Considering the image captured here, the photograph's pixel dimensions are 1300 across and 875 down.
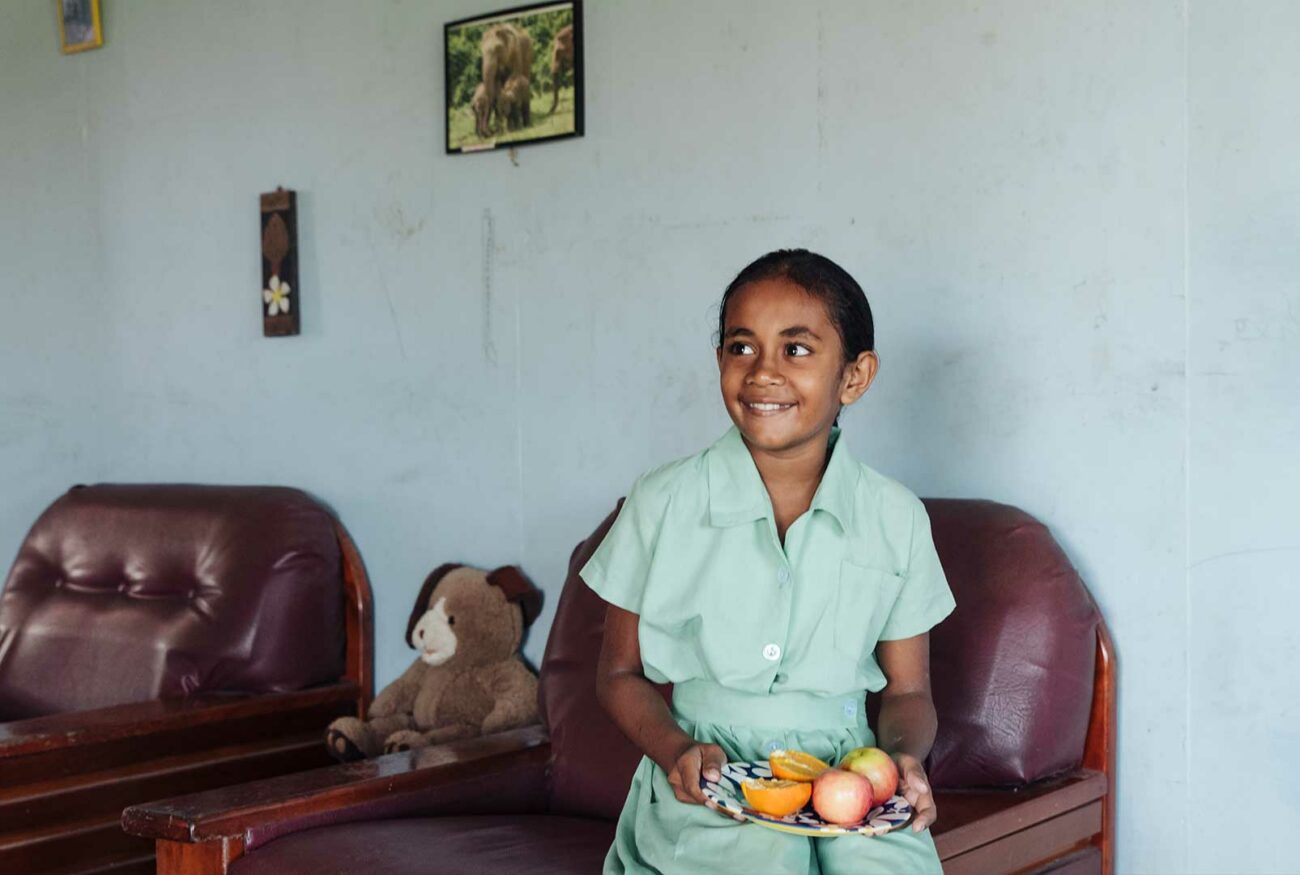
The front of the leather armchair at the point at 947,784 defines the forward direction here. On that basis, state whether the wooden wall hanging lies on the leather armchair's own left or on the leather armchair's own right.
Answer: on the leather armchair's own right

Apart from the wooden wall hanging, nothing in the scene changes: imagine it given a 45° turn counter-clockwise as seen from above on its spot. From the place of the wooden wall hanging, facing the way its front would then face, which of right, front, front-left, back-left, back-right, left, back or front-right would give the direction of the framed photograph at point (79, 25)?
back-right

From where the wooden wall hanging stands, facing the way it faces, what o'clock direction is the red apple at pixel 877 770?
The red apple is roughly at 10 o'clock from the wooden wall hanging.

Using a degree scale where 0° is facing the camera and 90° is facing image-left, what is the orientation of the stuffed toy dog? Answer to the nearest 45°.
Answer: approximately 45°

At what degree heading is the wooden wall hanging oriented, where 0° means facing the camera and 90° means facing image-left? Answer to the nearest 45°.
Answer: approximately 45°

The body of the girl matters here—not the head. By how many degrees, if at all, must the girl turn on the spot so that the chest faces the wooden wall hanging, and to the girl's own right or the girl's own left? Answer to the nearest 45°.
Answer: approximately 135° to the girl's own right

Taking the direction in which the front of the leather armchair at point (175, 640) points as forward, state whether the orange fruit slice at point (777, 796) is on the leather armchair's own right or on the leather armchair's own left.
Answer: on the leather armchair's own left

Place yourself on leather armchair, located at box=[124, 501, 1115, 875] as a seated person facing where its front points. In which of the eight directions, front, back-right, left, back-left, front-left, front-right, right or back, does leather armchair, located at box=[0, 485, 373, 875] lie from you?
right
